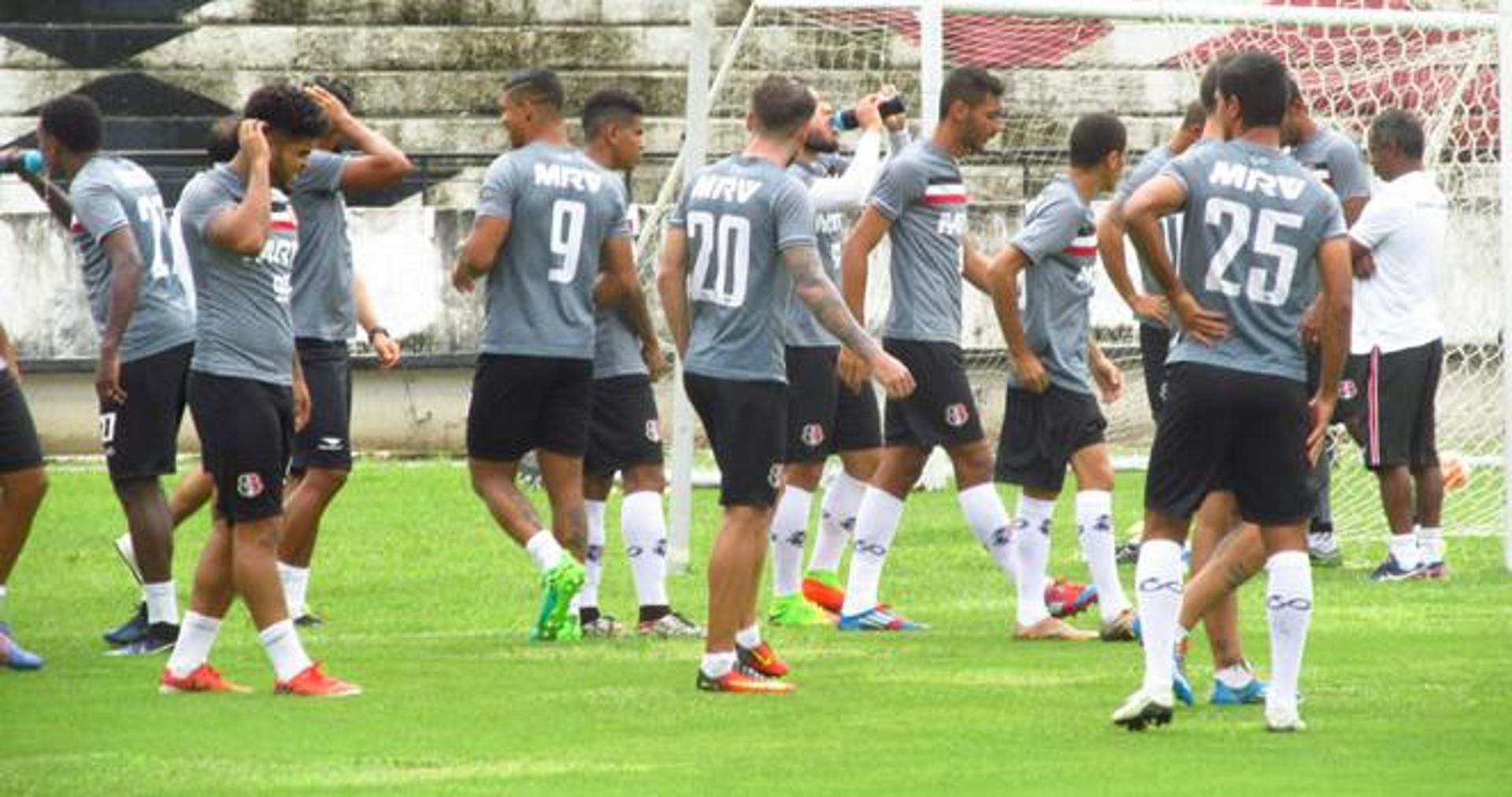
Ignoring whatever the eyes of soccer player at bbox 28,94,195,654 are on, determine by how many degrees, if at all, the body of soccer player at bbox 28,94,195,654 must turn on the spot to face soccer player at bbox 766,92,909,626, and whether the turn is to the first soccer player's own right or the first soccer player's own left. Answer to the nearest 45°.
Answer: approximately 135° to the first soccer player's own right

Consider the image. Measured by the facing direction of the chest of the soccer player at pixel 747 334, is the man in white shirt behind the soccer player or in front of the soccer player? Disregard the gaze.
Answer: in front

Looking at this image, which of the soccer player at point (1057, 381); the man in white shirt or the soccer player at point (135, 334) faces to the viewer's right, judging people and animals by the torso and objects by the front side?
the soccer player at point (1057, 381)

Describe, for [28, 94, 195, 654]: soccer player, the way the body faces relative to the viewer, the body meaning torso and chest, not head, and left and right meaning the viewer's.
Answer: facing away from the viewer and to the left of the viewer

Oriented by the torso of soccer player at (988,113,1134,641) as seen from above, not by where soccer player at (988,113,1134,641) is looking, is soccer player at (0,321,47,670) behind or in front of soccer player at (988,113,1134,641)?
behind

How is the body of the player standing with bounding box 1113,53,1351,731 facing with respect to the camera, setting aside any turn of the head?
away from the camera

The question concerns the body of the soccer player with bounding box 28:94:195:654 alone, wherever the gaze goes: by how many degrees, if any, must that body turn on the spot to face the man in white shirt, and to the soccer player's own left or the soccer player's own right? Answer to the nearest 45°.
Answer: approximately 135° to the soccer player's own right

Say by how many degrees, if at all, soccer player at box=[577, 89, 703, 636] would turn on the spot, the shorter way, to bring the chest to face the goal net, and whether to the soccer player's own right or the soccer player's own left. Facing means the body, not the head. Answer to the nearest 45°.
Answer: approximately 90° to the soccer player's own left

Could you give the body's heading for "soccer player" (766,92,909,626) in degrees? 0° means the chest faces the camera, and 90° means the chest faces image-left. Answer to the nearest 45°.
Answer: approximately 315°

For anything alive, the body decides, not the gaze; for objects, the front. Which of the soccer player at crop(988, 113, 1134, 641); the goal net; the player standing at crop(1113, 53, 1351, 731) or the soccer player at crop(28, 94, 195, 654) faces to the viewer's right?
the soccer player at crop(988, 113, 1134, 641)

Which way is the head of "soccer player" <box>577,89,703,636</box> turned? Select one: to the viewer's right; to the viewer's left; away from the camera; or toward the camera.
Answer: to the viewer's right
